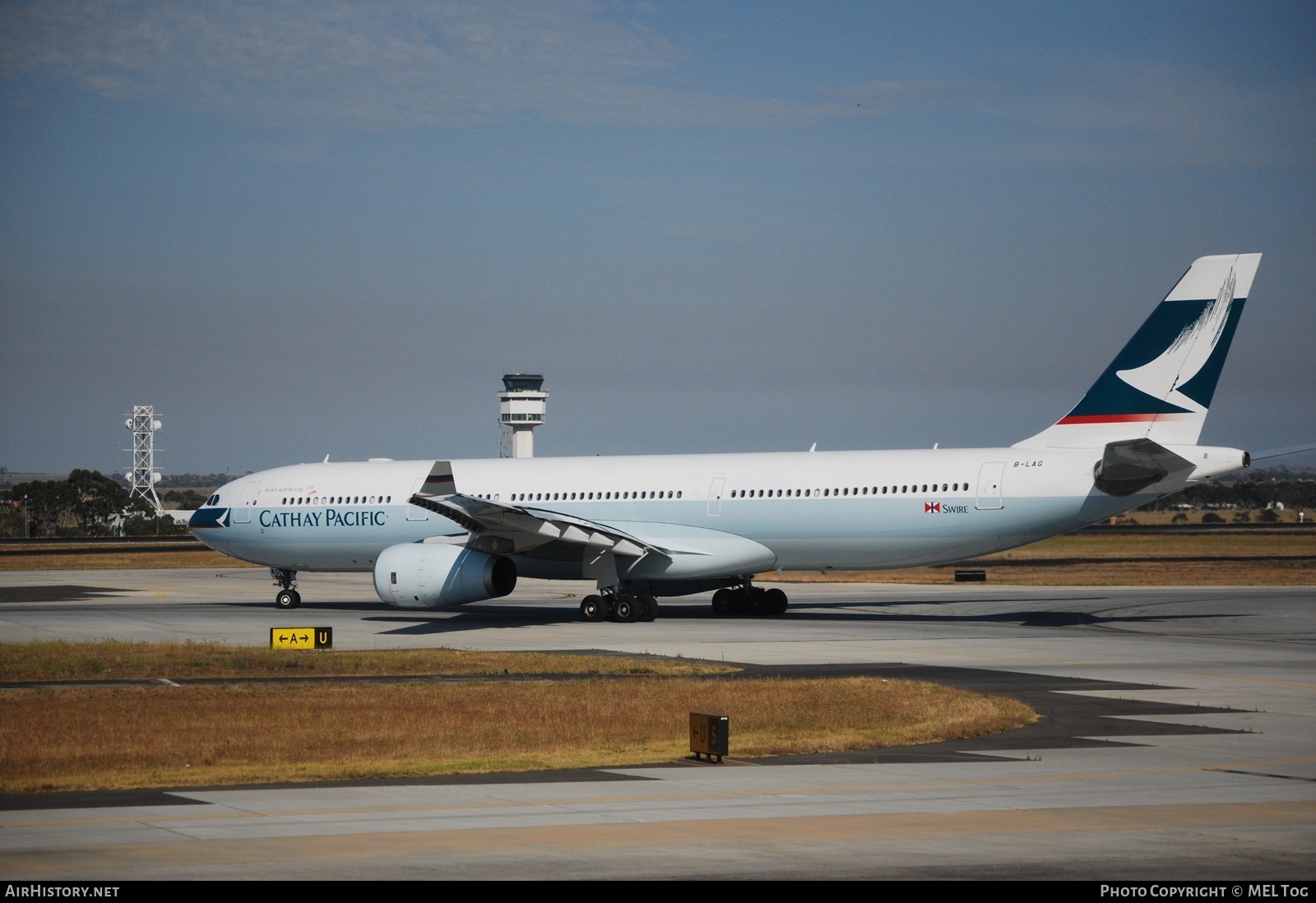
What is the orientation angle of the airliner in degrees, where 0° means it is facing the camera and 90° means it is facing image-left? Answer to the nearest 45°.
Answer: approximately 135°
